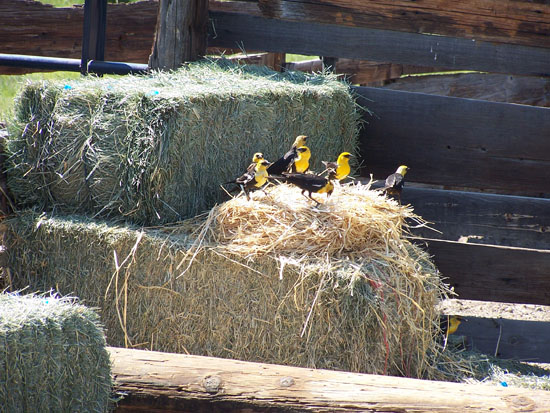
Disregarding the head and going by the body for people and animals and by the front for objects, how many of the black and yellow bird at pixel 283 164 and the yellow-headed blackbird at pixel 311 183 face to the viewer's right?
2

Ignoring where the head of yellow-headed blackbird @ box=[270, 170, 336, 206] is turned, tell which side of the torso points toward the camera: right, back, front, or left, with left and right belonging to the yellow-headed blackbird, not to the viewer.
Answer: right

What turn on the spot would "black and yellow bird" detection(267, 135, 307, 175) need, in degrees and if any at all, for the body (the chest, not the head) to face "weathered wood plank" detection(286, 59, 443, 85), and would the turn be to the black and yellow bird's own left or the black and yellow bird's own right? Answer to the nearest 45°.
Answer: approximately 90° to the black and yellow bird's own left

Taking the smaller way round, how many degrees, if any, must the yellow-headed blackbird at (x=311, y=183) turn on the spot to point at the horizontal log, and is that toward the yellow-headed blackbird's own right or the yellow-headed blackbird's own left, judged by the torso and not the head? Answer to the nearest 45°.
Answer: approximately 90° to the yellow-headed blackbird's own right

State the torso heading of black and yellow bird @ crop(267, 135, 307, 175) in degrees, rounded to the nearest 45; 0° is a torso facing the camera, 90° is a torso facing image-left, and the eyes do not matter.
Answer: approximately 270°

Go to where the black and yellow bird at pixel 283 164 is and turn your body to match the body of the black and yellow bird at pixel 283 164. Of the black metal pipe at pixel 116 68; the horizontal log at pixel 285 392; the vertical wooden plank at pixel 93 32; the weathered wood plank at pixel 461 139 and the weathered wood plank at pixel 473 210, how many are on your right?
1

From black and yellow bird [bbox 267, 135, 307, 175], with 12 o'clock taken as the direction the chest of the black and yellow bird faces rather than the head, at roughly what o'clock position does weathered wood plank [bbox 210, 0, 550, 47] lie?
The weathered wood plank is roughly at 10 o'clock from the black and yellow bird.
